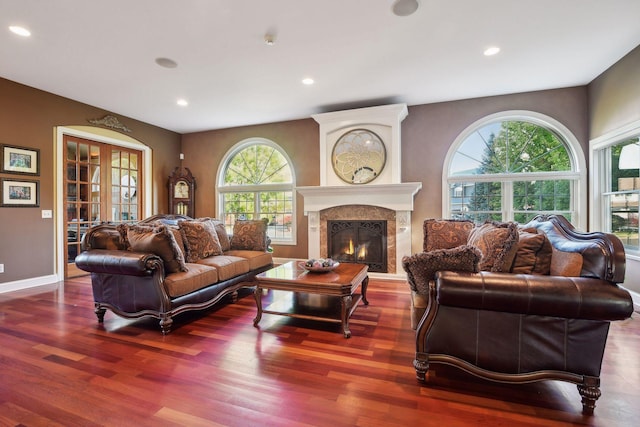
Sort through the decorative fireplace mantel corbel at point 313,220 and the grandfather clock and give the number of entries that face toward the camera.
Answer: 2

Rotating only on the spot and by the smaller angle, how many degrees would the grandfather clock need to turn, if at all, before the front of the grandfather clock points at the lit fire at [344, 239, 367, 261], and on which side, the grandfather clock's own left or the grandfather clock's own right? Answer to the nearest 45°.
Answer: approximately 45° to the grandfather clock's own left

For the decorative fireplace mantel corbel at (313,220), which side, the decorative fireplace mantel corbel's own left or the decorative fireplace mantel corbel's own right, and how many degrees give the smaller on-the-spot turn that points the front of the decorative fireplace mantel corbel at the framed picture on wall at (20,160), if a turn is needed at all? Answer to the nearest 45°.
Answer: approximately 90° to the decorative fireplace mantel corbel's own right

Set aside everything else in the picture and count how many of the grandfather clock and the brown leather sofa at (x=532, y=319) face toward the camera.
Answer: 1

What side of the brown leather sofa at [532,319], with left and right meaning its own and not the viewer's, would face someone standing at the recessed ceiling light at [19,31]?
front

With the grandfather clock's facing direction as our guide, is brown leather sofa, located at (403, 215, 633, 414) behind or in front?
in front

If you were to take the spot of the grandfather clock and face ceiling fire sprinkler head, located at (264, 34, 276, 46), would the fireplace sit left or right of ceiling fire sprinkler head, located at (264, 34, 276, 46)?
left

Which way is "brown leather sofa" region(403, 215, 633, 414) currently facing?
to the viewer's left

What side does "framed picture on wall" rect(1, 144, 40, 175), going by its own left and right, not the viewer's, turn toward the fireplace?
front

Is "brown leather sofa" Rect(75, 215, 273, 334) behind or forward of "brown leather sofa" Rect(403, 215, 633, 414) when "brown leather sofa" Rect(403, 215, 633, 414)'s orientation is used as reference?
forward

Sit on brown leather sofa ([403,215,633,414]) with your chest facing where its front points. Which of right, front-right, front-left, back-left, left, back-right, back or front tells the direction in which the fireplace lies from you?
front-right

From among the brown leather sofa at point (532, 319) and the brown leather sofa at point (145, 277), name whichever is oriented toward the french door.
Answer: the brown leather sofa at point (532, 319)

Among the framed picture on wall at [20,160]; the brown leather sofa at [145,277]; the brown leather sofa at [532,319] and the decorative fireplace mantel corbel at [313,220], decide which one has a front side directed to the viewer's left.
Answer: the brown leather sofa at [532,319]
